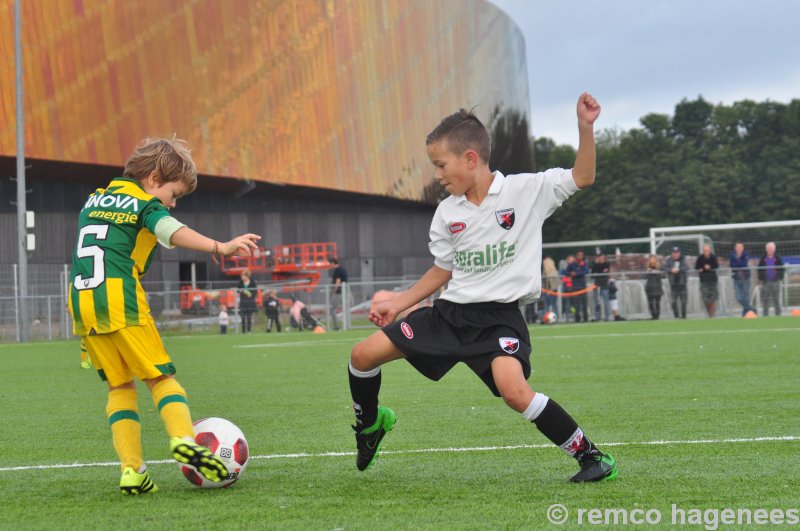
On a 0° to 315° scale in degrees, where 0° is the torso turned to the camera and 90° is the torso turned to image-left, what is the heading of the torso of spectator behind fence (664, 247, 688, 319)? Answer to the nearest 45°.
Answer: approximately 0°

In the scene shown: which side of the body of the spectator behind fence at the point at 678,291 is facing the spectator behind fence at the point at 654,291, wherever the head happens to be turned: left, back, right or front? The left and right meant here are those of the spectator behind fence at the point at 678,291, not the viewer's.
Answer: right

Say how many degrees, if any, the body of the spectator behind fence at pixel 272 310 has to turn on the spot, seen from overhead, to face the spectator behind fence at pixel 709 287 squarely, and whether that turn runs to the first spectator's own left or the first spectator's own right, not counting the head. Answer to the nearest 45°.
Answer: approximately 90° to the first spectator's own left

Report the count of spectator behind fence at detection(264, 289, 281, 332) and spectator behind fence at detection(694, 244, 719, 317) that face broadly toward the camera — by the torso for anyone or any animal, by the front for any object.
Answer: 2

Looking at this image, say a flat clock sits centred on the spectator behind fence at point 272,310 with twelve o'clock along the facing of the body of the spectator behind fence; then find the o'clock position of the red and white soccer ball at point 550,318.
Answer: The red and white soccer ball is roughly at 9 o'clock from the spectator behind fence.

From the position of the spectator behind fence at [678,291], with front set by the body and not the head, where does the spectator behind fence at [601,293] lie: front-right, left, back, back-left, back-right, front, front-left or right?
right

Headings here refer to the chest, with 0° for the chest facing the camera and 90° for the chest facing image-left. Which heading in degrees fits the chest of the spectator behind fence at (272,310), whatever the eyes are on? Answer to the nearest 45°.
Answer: approximately 0°

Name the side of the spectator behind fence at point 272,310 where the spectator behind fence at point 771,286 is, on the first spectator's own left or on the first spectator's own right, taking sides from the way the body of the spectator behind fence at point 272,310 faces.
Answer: on the first spectator's own left

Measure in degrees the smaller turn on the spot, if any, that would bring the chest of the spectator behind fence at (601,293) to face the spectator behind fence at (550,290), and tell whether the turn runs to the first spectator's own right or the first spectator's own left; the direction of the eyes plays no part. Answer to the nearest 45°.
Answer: approximately 90° to the first spectator's own right

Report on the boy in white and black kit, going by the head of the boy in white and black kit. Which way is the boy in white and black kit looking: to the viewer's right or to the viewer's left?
to the viewer's left

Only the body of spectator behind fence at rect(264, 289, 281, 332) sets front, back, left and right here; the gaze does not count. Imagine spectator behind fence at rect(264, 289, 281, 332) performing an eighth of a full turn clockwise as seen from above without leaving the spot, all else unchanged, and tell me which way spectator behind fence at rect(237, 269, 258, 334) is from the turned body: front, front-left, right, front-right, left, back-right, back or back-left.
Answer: front-right

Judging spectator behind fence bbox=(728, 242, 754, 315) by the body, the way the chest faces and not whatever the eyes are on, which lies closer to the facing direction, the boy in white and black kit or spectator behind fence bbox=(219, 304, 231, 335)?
the boy in white and black kit
